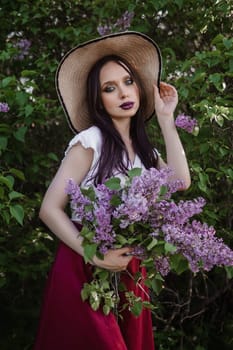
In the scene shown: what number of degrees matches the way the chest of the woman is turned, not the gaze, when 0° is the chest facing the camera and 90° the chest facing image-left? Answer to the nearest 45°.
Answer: approximately 315°
